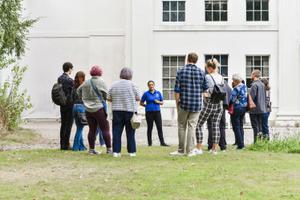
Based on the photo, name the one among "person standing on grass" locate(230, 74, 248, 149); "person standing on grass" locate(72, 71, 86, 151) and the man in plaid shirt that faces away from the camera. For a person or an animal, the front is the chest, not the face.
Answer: the man in plaid shirt

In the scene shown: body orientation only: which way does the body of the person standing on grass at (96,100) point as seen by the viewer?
away from the camera

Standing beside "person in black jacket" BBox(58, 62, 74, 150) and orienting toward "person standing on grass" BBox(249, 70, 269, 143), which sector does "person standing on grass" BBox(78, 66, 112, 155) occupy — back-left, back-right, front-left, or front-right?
front-right

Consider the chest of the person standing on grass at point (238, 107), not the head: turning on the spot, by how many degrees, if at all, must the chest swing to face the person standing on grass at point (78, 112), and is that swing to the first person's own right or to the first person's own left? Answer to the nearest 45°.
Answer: approximately 45° to the first person's own left

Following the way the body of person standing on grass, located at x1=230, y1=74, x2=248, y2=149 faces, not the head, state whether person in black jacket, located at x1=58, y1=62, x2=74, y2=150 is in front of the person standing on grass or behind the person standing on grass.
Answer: in front

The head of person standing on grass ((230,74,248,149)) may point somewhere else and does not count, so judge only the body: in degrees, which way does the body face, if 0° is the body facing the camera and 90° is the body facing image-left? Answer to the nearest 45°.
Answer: approximately 90°

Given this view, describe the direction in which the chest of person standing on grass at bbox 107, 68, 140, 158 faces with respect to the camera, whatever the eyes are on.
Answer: away from the camera

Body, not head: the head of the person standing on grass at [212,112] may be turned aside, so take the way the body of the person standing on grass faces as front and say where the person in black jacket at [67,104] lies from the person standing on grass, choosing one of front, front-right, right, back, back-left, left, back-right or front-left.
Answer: front-left

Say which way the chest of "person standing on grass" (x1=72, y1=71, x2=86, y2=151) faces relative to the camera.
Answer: to the viewer's right

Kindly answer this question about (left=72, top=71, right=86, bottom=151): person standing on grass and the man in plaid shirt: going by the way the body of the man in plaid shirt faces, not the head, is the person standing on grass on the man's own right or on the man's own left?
on the man's own left

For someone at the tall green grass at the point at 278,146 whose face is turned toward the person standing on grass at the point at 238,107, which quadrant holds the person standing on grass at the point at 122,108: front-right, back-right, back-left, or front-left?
front-left
